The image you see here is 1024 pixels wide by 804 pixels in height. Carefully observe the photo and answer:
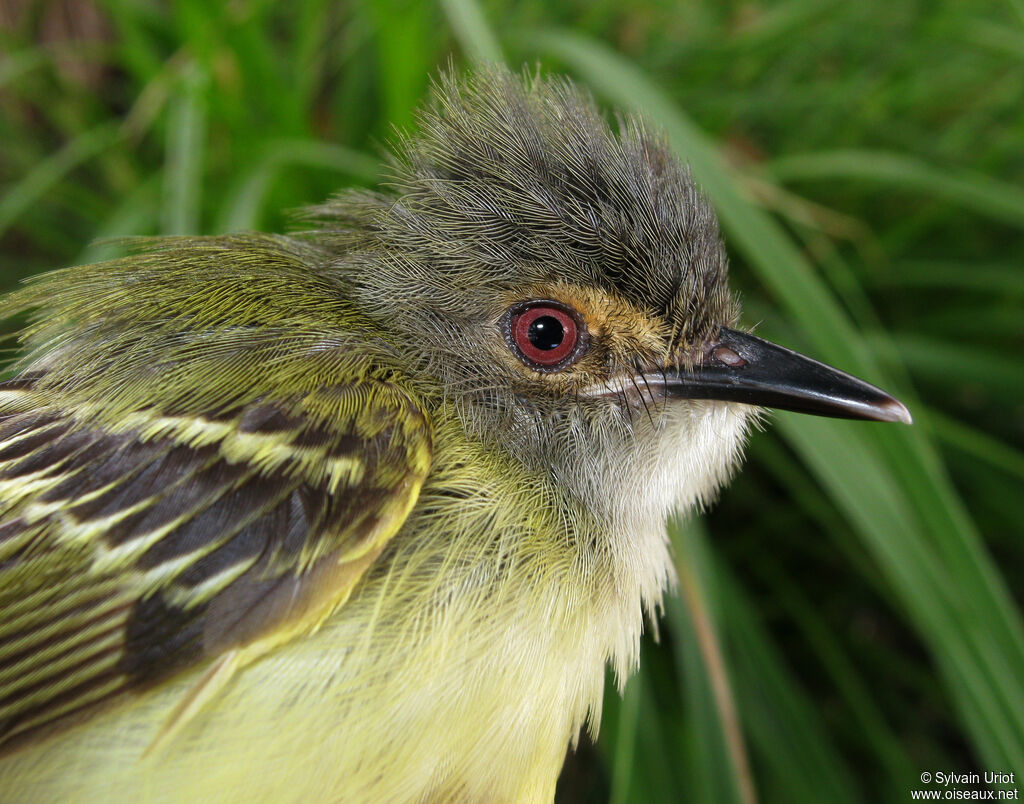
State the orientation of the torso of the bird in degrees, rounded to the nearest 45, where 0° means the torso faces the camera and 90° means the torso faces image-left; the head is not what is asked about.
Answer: approximately 270°

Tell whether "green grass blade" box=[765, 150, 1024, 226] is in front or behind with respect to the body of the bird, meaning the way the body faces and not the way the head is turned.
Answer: in front
